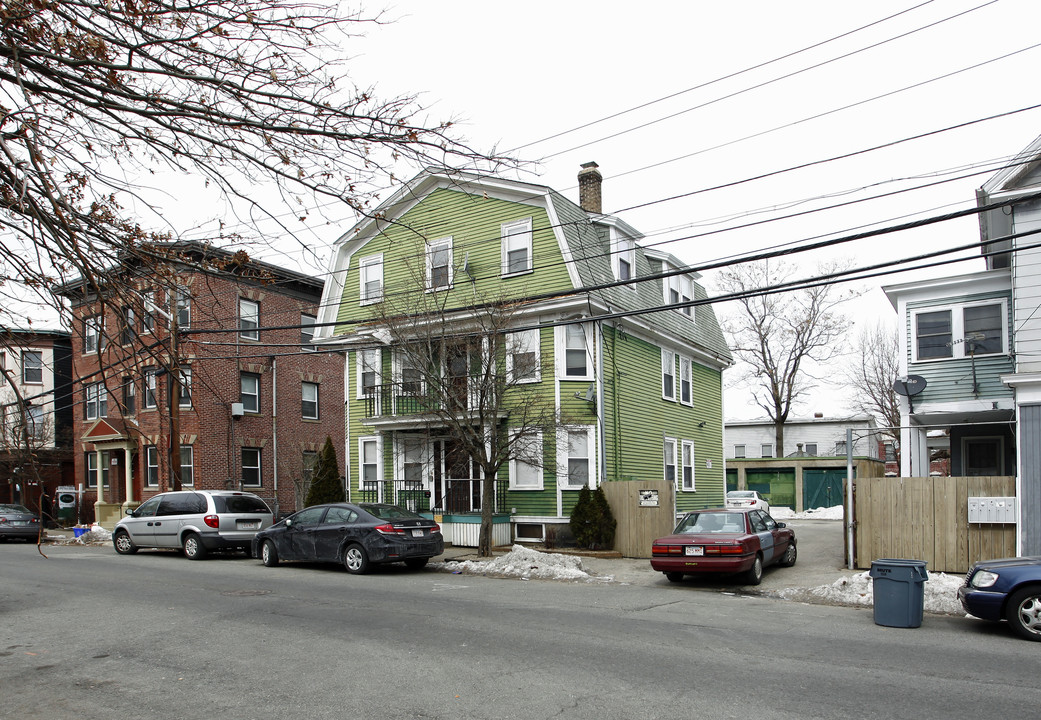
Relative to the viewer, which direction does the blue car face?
to the viewer's left

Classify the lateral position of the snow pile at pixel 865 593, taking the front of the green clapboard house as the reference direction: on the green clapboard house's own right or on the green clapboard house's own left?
on the green clapboard house's own left

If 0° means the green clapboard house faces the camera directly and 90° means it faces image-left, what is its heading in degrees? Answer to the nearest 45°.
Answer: approximately 45°

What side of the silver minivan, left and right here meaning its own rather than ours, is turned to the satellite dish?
back

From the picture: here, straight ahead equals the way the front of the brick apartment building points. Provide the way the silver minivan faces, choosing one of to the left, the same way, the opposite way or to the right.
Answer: to the right

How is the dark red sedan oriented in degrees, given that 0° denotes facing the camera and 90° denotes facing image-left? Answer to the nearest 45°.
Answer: approximately 225°

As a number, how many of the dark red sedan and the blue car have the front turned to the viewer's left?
1
